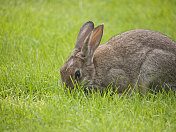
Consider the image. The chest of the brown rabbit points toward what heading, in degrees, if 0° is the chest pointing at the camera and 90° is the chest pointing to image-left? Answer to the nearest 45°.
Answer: approximately 90°
